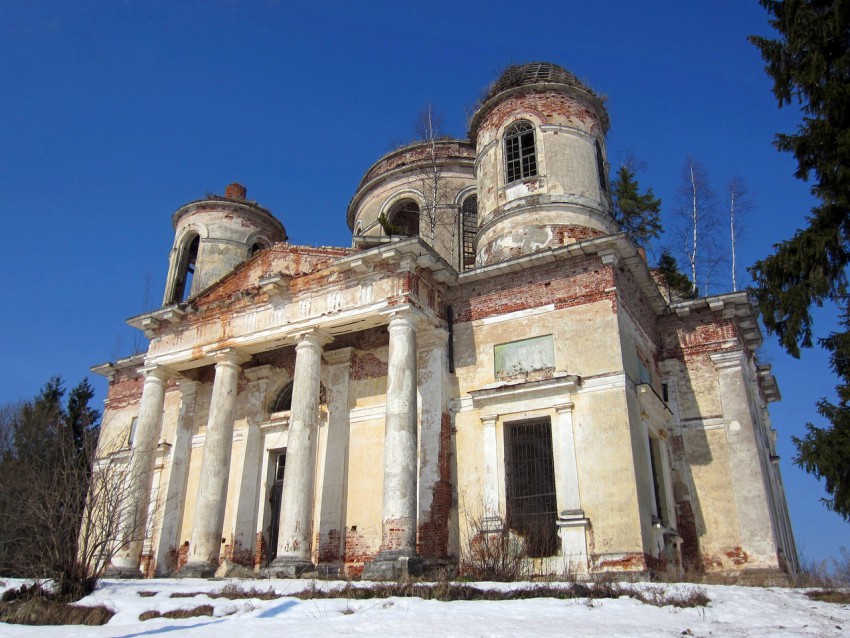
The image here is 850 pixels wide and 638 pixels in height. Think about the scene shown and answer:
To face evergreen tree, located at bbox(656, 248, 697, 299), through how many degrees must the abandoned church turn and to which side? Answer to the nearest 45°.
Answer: approximately 180°

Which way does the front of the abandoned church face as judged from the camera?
facing the viewer and to the left of the viewer

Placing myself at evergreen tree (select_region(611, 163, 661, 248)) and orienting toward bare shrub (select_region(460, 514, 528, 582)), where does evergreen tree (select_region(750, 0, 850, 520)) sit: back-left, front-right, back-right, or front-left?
front-left

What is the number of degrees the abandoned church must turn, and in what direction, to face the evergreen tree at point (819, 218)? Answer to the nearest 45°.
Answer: approximately 90° to its left

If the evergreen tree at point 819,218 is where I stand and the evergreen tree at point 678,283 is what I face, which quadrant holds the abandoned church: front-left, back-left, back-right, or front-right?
front-left

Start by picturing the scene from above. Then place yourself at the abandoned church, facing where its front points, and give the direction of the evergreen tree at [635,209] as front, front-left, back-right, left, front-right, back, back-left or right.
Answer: back
